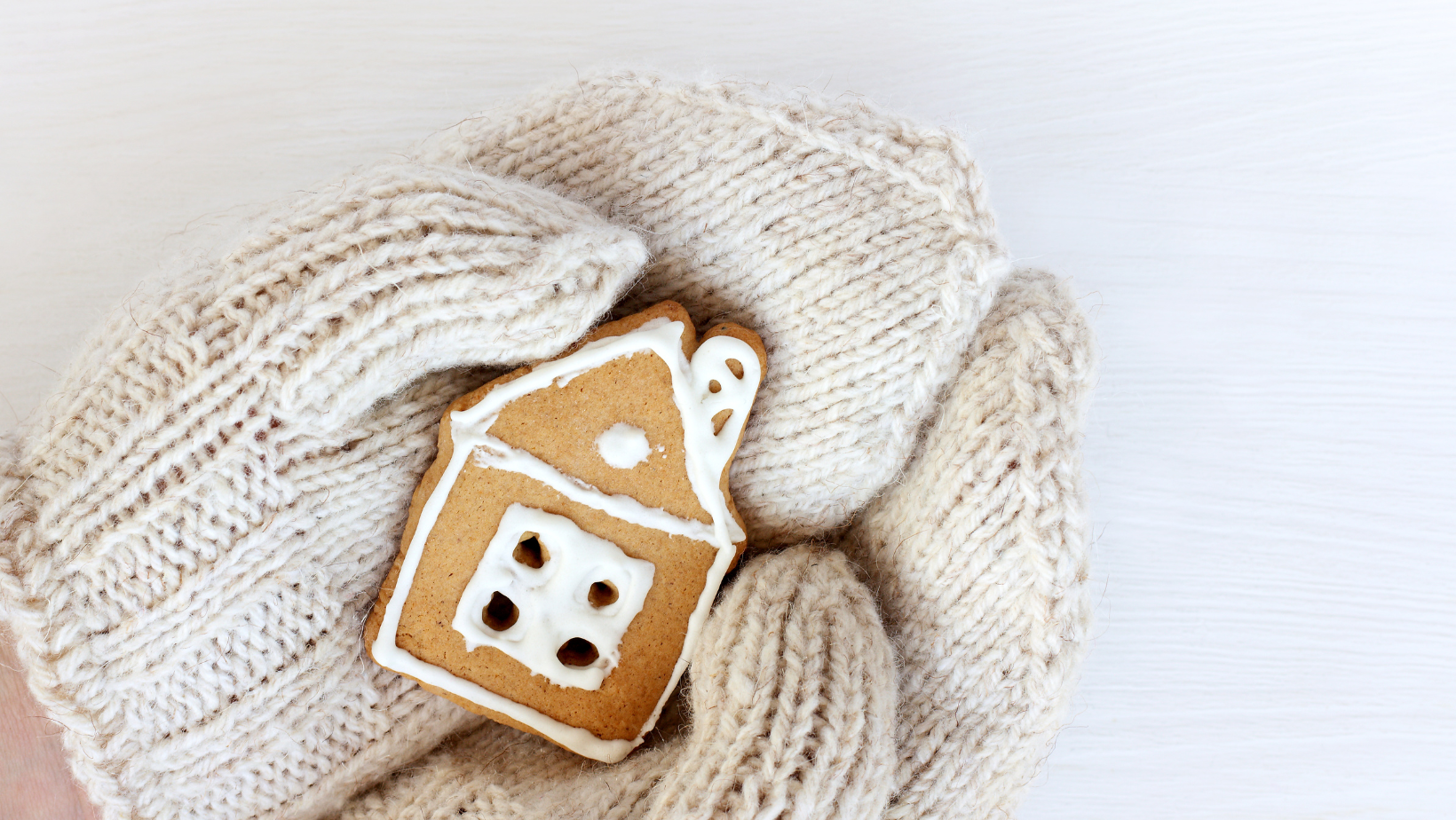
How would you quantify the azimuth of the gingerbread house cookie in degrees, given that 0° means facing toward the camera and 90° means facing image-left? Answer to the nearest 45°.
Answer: approximately 0°
